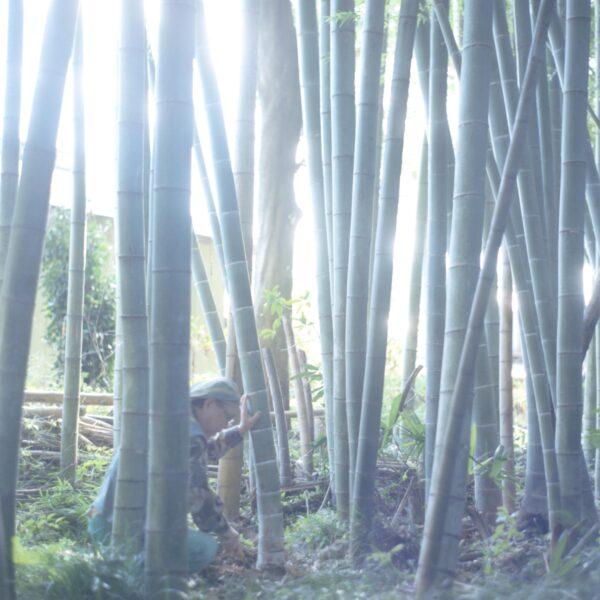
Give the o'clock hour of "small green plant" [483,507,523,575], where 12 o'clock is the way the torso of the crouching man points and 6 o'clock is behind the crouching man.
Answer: The small green plant is roughly at 12 o'clock from the crouching man.

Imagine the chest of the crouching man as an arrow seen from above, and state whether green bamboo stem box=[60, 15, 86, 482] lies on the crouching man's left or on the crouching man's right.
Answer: on the crouching man's left

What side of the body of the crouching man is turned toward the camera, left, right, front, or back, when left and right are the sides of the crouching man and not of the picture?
right

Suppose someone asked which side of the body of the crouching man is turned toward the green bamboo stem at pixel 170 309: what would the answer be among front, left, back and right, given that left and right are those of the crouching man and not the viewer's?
right
